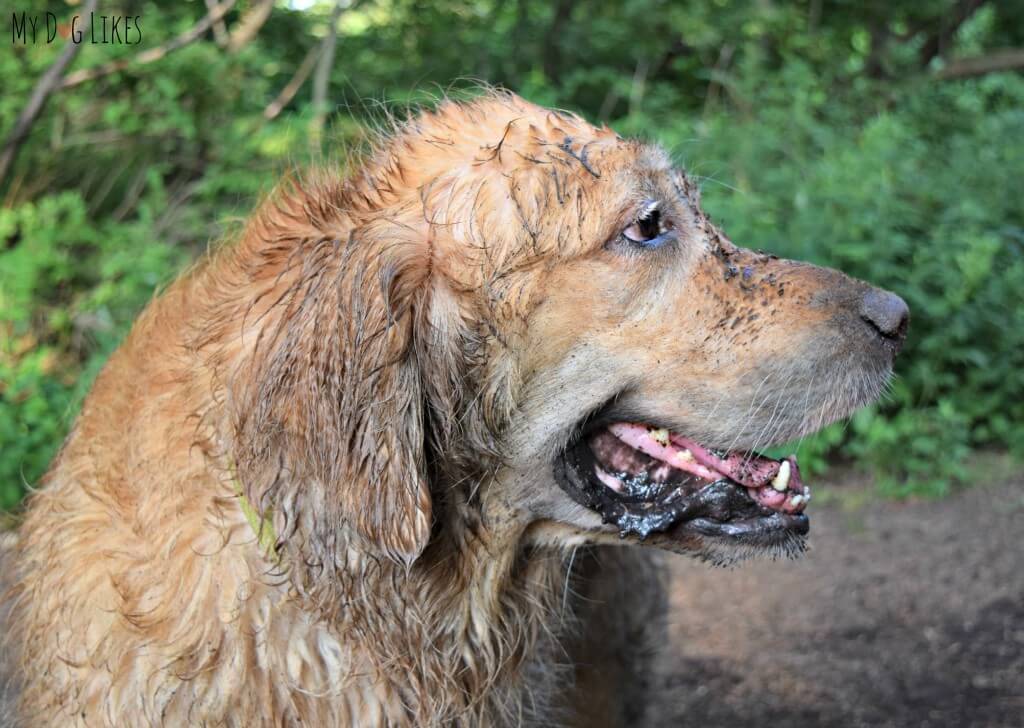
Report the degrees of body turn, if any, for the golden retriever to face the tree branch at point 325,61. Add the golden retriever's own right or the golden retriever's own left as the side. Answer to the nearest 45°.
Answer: approximately 90° to the golden retriever's own left

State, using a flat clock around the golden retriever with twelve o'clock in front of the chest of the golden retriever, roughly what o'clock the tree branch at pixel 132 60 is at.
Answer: The tree branch is roughly at 8 o'clock from the golden retriever.

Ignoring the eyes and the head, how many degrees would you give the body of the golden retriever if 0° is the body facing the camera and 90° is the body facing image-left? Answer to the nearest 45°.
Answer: approximately 270°

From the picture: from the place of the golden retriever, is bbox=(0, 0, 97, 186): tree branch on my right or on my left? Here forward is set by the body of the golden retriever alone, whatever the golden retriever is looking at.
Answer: on my left
